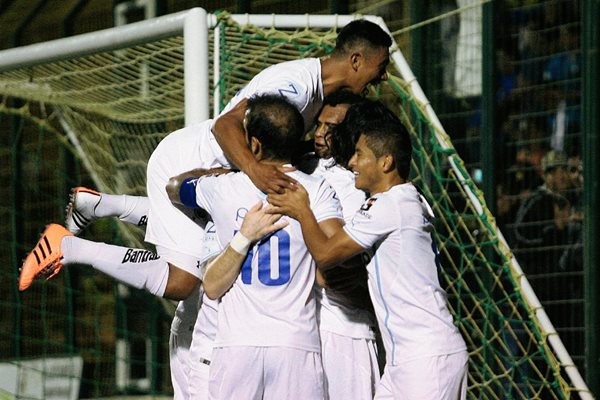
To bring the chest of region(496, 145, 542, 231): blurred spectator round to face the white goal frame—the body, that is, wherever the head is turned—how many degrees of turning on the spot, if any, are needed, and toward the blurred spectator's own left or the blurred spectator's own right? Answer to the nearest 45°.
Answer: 0° — they already face it

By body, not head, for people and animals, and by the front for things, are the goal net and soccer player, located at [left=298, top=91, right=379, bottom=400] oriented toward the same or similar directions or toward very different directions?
same or similar directions

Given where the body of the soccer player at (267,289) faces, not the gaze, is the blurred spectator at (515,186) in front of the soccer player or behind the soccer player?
in front

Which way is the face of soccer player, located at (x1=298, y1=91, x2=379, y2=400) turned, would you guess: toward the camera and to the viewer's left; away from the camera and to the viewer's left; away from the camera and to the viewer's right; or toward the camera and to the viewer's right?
toward the camera and to the viewer's left

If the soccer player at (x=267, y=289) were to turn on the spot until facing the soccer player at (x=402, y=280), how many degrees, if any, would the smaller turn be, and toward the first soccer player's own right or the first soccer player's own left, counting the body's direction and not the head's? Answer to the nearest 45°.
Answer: approximately 90° to the first soccer player's own right

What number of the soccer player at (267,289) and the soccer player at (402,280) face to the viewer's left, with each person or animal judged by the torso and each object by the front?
1

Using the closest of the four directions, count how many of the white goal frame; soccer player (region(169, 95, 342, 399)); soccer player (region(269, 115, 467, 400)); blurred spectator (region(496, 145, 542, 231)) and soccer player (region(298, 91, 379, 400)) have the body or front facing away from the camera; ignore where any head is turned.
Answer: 1

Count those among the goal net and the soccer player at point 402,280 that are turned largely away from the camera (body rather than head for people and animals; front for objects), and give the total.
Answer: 0

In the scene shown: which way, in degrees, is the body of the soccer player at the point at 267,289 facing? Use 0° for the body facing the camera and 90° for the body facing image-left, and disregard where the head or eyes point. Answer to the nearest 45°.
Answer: approximately 180°

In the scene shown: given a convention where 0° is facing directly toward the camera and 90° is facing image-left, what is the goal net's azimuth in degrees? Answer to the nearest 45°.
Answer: approximately 45°

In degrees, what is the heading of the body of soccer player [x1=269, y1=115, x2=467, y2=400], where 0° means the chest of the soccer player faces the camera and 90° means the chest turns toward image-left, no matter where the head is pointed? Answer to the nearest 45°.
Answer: approximately 90°

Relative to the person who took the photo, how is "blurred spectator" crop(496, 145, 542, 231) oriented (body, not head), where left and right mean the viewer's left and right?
facing the viewer and to the left of the viewer
